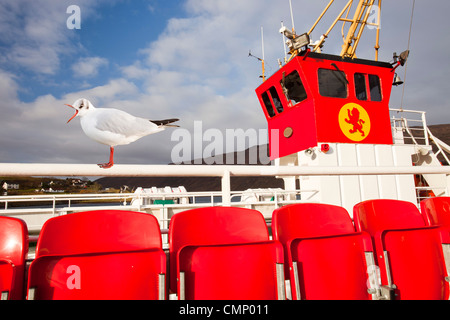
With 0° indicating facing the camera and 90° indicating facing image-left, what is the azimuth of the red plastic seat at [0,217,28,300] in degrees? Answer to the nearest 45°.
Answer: approximately 0°

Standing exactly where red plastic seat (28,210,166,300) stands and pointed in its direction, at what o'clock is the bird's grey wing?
The bird's grey wing is roughly at 6 o'clock from the red plastic seat.

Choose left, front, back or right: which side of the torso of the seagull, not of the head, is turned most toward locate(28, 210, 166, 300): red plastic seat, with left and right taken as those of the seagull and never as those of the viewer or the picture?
left

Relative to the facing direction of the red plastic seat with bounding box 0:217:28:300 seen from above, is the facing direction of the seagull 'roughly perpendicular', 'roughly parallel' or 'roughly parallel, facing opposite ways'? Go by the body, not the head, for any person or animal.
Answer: roughly perpendicular

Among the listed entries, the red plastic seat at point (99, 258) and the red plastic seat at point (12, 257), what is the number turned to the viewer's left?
0

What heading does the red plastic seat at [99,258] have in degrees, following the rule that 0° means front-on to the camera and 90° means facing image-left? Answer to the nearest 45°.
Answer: approximately 0°

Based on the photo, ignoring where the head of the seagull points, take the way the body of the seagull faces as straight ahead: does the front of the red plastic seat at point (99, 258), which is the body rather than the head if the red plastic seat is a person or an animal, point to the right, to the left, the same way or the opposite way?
to the left

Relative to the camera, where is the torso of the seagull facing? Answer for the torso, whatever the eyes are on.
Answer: to the viewer's left

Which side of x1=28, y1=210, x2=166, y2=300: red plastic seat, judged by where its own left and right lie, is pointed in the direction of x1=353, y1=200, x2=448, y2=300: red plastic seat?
left

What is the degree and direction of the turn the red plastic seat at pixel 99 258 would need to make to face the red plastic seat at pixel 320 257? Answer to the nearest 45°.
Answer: approximately 90° to its left

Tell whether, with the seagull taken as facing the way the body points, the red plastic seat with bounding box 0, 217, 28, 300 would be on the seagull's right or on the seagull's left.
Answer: on the seagull's left

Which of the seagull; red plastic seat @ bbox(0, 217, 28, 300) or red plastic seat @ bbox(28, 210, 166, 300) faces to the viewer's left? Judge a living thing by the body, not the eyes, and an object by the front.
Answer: the seagull
